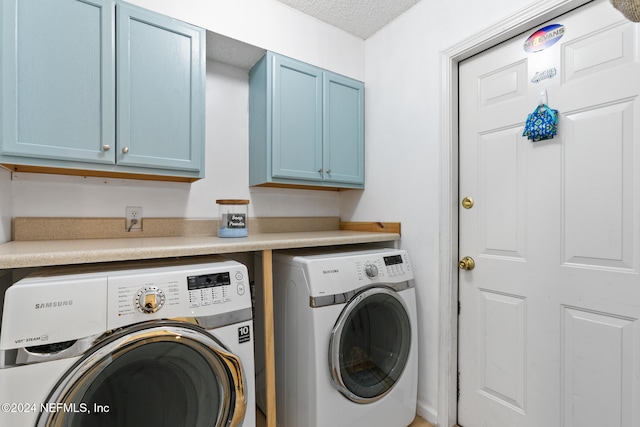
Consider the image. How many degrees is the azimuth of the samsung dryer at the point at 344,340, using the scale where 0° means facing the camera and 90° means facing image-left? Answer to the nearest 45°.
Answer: approximately 315°

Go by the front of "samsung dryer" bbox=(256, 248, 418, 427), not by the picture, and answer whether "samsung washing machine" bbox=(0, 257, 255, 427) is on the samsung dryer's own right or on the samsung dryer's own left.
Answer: on the samsung dryer's own right

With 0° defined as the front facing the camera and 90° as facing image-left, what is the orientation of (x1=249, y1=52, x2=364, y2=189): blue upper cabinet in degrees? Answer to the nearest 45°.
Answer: approximately 315°

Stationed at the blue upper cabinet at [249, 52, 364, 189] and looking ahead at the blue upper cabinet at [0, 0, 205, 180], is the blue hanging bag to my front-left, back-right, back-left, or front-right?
back-left

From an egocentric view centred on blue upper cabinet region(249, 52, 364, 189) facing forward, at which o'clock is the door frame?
The door frame is roughly at 11 o'clock from the blue upper cabinet.
